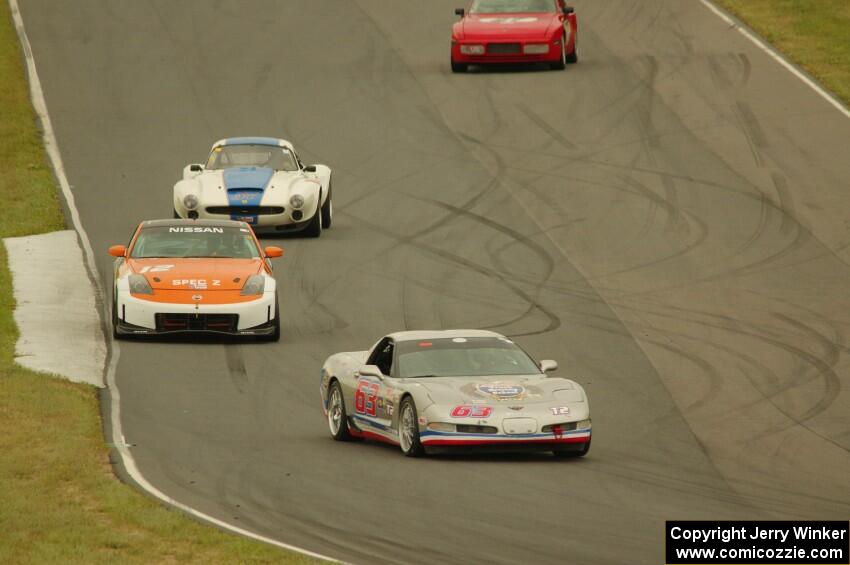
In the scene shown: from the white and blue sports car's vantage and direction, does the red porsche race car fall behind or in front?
behind

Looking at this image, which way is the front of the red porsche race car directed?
toward the camera

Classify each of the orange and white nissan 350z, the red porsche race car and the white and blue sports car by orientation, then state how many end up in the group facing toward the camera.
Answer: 3

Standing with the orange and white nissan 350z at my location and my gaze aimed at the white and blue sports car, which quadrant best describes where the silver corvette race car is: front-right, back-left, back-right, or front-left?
back-right

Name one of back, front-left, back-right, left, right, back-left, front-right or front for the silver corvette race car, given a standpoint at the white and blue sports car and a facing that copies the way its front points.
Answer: front

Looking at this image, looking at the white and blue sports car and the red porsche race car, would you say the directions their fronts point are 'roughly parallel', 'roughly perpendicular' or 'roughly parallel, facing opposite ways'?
roughly parallel

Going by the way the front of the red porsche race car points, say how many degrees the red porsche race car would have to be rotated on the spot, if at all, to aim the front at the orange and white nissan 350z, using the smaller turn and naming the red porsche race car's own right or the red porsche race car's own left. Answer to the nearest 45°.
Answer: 0° — it already faces it

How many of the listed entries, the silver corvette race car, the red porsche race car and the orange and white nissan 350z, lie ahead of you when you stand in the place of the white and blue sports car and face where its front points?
2

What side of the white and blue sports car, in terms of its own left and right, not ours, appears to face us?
front

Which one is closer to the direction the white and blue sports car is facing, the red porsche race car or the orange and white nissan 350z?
the orange and white nissan 350z

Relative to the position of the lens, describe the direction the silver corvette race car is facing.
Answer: facing the viewer and to the right of the viewer

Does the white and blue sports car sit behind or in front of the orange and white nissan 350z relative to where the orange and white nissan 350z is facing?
behind

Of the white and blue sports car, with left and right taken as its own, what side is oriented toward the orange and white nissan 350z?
front

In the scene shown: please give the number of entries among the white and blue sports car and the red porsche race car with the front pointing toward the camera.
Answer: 2

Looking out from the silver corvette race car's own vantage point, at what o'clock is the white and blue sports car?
The white and blue sports car is roughly at 7 o'clock from the silver corvette race car.

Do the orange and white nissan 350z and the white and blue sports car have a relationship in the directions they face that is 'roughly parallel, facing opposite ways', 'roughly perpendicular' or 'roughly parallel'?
roughly parallel
